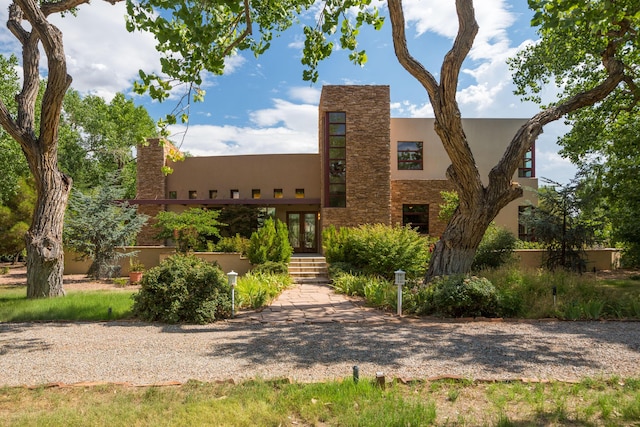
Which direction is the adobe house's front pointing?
toward the camera

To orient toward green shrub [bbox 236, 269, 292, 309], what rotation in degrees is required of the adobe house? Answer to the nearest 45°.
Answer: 0° — it already faces it

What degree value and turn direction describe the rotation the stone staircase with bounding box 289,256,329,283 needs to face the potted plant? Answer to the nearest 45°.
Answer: approximately 90° to its right

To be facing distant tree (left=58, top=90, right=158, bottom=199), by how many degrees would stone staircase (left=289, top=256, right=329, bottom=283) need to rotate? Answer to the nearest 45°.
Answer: approximately 135° to its right

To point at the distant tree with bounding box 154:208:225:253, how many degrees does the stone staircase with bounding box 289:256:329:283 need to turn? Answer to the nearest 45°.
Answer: approximately 90° to its right

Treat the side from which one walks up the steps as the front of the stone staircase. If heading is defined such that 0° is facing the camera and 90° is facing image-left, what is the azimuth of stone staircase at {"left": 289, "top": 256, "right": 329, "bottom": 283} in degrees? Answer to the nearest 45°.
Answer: approximately 0°

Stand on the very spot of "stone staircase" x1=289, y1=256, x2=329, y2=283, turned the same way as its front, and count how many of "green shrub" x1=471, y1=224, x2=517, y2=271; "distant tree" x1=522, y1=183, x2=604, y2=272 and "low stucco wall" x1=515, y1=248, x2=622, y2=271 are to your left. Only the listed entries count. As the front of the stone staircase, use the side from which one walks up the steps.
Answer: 3

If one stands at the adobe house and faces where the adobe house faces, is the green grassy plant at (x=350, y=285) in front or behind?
in front

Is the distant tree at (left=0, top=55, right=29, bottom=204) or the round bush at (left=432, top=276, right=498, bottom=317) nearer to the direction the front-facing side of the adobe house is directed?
the round bush

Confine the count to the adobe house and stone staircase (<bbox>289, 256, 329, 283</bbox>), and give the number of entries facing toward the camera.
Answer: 2

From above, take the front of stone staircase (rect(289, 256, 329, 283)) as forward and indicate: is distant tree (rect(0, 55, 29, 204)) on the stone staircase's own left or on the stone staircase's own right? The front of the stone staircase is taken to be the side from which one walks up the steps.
on the stone staircase's own right

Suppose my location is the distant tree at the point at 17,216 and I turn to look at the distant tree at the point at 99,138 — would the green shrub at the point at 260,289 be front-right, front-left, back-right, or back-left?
back-right
